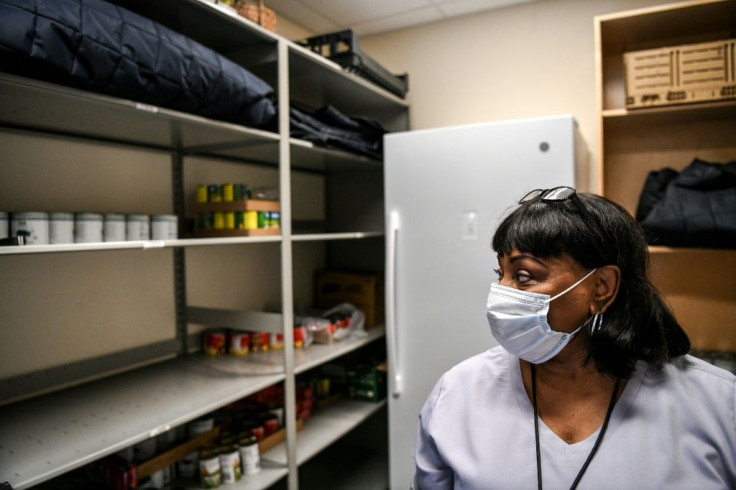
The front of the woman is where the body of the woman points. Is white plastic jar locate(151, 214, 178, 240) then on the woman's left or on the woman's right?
on the woman's right

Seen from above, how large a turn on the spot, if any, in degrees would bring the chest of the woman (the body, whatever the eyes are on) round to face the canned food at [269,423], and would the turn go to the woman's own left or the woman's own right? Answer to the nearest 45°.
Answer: approximately 135° to the woman's own right

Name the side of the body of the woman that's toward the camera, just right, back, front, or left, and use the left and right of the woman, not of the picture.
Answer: front

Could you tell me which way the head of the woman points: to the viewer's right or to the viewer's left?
to the viewer's left

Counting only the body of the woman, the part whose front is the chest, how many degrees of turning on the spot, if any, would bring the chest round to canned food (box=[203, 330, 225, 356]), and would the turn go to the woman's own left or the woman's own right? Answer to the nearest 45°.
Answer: approximately 90° to the woman's own right

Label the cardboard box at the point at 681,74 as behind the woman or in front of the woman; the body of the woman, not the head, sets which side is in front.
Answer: behind

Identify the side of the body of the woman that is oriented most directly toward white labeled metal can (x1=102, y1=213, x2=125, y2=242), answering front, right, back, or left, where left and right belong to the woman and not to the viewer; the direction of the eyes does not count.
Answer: right

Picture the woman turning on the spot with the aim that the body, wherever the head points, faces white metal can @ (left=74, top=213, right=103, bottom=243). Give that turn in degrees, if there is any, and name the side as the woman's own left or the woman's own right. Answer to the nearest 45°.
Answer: approximately 90° to the woman's own right

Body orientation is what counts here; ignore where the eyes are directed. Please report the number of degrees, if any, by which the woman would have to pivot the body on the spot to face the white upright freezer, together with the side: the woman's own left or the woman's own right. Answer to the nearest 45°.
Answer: approximately 135° to the woman's own right

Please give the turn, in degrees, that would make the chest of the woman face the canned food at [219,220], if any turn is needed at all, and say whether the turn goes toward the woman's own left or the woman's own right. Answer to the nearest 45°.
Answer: approximately 90° to the woman's own right

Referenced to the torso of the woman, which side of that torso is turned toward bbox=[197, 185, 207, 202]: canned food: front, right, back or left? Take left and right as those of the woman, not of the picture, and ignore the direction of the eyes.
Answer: right

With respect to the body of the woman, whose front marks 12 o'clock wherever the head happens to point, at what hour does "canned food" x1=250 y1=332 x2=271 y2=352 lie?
The canned food is roughly at 4 o'clock from the woman.
